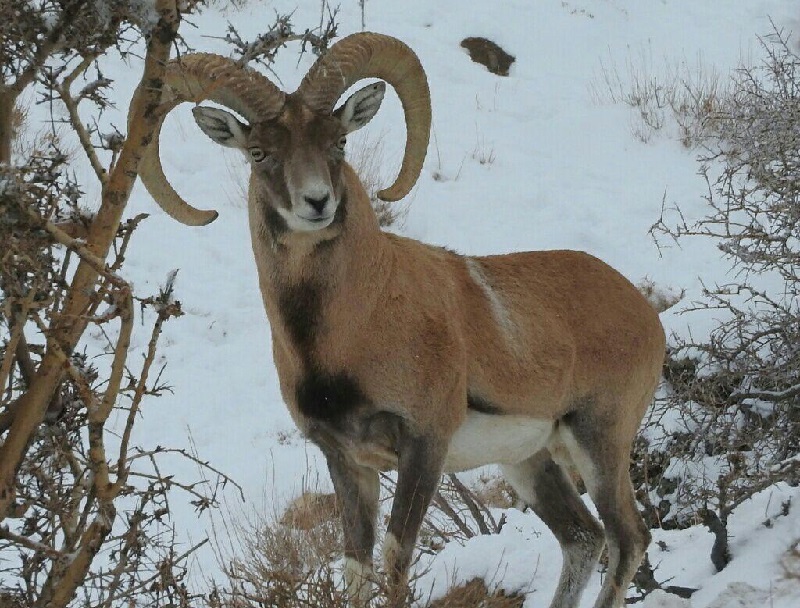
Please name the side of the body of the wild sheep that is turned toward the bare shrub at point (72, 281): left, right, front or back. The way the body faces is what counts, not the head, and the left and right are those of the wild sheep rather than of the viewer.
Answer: front

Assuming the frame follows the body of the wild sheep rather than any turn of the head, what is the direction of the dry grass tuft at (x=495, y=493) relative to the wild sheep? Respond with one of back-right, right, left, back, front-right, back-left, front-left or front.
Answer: back-right

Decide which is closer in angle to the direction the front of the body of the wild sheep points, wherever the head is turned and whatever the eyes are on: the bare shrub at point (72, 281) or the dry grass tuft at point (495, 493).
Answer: the bare shrub

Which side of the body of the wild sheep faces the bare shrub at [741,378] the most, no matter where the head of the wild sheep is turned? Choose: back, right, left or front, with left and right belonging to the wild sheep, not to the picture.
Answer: back

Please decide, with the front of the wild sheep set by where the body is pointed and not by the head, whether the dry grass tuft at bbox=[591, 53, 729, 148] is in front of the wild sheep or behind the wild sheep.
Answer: behind

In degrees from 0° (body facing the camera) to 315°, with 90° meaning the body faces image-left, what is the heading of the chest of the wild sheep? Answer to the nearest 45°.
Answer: approximately 45°

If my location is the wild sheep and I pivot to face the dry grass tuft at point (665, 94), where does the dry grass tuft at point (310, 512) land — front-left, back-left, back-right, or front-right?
front-left
